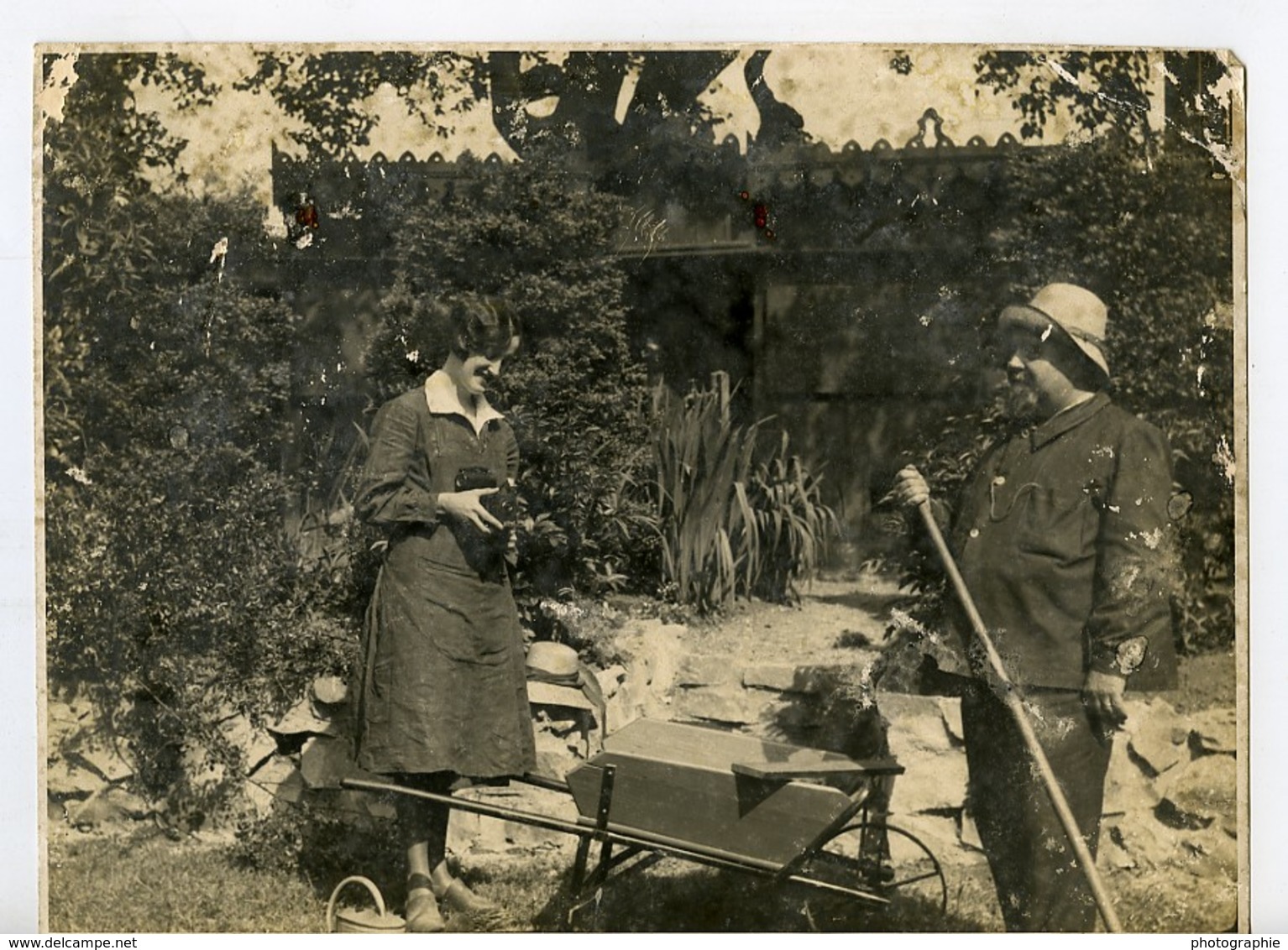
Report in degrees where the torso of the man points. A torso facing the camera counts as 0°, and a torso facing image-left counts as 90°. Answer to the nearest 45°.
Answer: approximately 45°

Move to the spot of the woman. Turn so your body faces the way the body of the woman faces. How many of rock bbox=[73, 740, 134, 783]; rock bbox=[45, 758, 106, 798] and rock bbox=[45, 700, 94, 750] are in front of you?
0

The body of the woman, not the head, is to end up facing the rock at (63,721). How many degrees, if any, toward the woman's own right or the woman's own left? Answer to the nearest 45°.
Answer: approximately 135° to the woman's own right

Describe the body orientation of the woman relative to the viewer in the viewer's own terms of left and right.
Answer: facing the viewer and to the right of the viewer

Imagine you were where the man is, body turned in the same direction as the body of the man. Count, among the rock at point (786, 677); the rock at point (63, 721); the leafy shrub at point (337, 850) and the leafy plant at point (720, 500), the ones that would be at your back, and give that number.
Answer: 0

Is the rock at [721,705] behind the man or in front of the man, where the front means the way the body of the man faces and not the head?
in front

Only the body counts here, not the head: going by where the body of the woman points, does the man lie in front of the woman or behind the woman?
in front

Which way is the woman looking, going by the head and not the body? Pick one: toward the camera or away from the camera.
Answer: toward the camera

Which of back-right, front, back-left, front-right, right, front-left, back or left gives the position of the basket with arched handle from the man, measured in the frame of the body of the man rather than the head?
front-right

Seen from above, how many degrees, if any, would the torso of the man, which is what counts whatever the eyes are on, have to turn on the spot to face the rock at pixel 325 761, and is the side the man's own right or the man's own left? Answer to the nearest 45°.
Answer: approximately 45° to the man's own right

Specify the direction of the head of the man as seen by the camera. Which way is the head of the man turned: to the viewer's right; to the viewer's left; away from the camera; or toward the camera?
to the viewer's left

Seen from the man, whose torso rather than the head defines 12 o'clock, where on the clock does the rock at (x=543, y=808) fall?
The rock is roughly at 1 o'clock from the man.

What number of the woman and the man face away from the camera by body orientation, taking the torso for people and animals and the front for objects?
0

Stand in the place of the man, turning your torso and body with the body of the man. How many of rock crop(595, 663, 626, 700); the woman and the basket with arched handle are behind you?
0

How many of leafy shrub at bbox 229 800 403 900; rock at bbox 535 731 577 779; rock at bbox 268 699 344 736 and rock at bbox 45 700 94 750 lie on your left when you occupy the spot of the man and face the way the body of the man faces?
0
